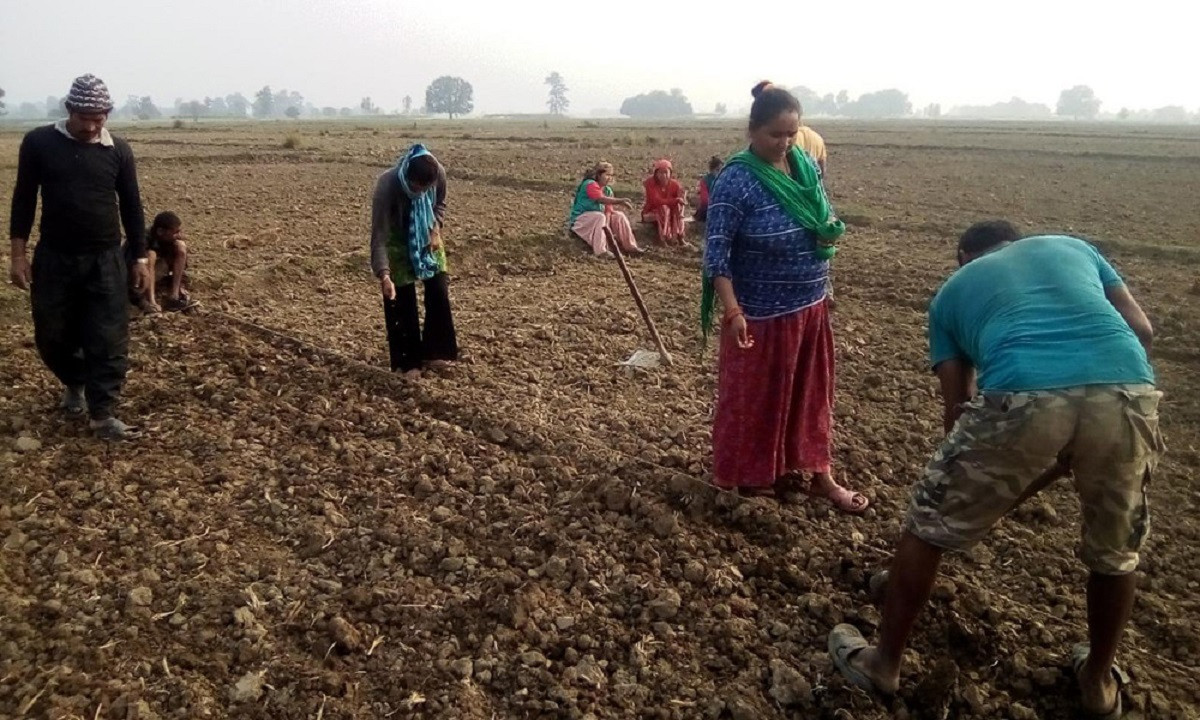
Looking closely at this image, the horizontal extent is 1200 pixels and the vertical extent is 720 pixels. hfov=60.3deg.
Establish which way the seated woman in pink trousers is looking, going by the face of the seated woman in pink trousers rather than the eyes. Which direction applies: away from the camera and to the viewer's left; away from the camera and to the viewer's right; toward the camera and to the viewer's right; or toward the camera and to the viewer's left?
toward the camera and to the viewer's right

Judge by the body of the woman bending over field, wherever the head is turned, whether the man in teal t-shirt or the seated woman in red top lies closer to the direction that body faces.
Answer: the man in teal t-shirt

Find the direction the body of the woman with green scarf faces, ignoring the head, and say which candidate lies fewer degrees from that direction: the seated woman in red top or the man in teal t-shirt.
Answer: the man in teal t-shirt

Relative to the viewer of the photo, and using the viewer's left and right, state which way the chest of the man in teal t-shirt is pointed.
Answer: facing away from the viewer and to the left of the viewer

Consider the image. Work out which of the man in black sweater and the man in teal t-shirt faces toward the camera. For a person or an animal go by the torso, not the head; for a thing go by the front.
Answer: the man in black sweater

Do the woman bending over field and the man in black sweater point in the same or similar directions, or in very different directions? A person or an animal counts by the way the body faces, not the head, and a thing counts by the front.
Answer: same or similar directions

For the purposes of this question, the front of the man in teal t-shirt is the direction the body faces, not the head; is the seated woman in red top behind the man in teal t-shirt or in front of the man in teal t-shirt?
in front

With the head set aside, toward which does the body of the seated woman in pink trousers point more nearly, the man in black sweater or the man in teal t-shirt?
the man in teal t-shirt

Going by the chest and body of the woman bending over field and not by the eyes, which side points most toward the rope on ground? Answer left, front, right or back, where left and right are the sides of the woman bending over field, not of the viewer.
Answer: front

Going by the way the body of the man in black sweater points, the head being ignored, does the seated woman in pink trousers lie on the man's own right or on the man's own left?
on the man's own left

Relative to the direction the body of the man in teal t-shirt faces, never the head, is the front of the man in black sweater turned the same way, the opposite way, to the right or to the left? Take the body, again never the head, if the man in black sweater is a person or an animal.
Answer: the opposite way

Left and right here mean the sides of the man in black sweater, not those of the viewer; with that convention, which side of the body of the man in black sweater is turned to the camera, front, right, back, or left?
front

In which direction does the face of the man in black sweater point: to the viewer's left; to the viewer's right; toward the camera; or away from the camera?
toward the camera

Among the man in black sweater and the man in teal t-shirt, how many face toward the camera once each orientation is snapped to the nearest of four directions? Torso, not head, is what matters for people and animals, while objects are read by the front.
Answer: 1

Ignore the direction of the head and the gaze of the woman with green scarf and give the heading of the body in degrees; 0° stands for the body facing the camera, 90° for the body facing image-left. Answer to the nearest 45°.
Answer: approximately 315°

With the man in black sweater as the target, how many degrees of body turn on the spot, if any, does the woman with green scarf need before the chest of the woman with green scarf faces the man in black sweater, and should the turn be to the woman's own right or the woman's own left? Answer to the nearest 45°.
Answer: approximately 135° to the woman's own right

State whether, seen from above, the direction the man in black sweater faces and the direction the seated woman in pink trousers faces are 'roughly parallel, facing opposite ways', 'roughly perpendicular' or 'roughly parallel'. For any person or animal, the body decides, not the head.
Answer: roughly parallel

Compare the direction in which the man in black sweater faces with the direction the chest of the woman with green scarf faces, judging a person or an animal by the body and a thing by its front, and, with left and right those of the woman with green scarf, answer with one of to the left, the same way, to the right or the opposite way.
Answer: the same way

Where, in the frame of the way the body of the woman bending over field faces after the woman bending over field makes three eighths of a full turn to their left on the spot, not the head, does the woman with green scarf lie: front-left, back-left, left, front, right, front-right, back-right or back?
back-right
